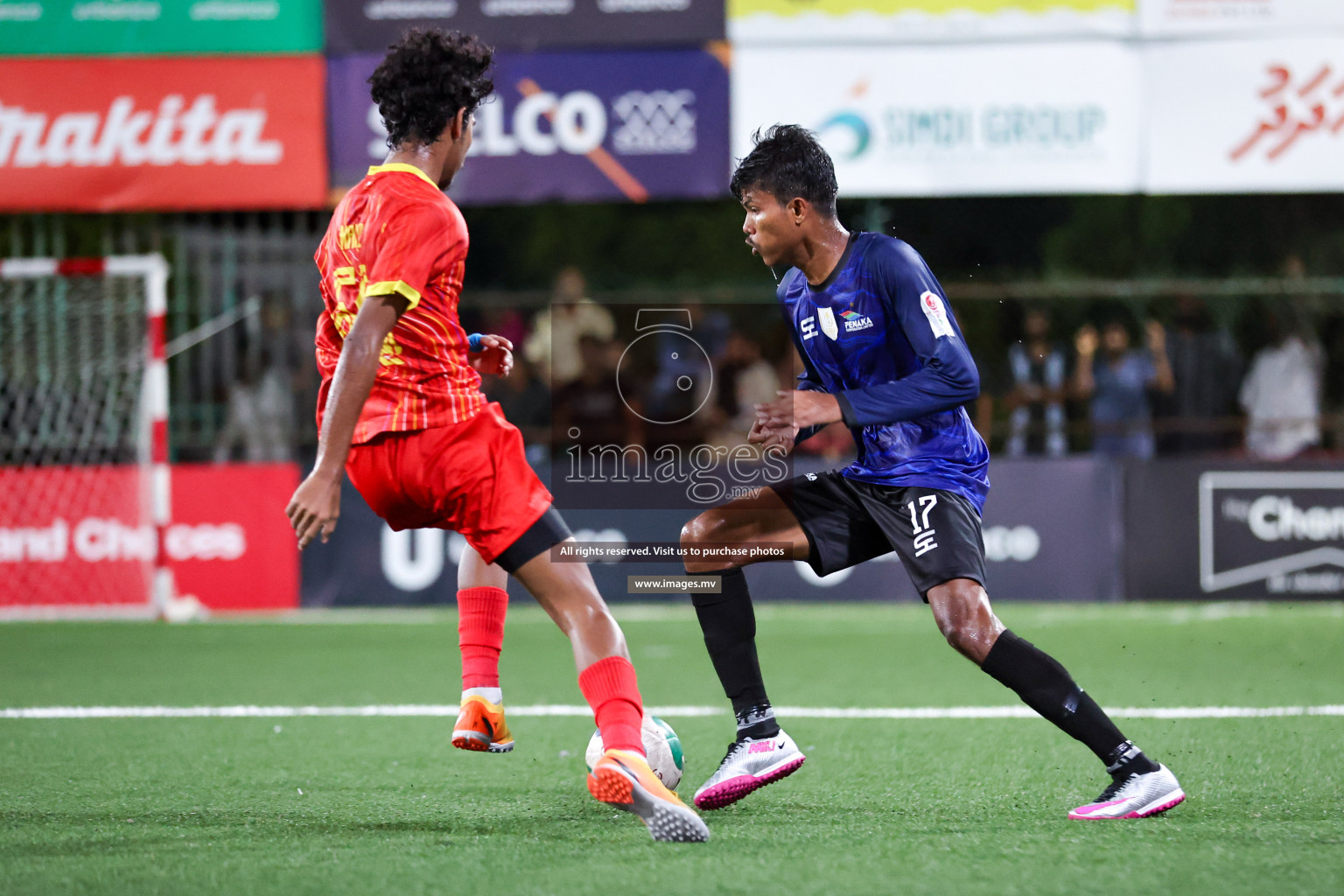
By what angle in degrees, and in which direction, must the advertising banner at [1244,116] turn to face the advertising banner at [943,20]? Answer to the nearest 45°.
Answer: approximately 90° to its right

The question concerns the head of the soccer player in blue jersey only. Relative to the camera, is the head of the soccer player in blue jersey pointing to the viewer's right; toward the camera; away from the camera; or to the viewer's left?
to the viewer's left

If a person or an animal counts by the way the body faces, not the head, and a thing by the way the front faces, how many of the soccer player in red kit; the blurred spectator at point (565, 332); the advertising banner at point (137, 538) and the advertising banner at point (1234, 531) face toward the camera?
3

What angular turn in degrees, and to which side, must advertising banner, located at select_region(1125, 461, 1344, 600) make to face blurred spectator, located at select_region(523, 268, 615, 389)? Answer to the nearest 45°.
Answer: approximately 90° to its right

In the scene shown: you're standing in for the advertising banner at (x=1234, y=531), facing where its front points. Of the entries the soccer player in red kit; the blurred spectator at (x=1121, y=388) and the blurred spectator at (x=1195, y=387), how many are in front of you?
1

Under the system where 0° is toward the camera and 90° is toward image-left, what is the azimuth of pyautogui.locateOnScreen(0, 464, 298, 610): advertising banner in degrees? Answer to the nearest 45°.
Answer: approximately 0°

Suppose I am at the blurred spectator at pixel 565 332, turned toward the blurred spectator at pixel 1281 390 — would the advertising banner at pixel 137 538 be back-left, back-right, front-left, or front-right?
back-right

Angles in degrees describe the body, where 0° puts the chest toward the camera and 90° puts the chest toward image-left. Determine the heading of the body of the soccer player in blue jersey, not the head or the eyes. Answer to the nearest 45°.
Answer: approximately 45°
